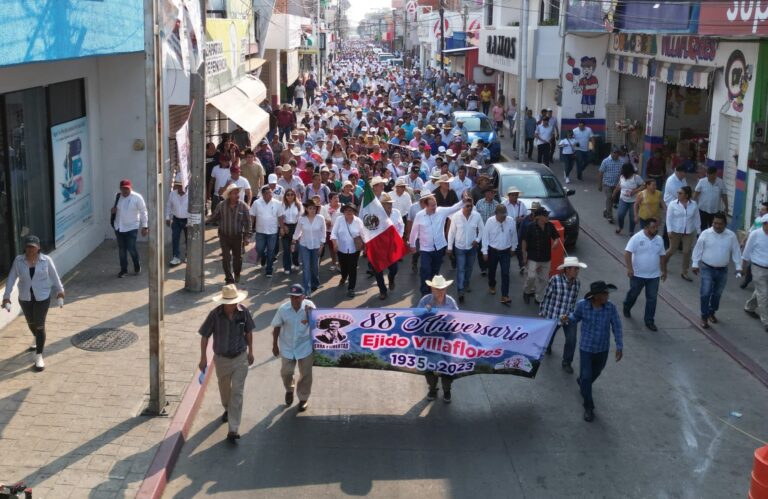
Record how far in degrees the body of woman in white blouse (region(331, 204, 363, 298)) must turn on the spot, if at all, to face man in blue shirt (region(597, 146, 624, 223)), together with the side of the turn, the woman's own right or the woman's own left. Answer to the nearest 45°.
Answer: approximately 135° to the woman's own left

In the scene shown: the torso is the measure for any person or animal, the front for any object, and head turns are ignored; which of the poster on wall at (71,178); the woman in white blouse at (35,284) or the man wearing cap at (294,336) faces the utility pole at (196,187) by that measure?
the poster on wall

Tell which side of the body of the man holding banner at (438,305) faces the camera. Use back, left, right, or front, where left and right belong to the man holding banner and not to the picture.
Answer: front

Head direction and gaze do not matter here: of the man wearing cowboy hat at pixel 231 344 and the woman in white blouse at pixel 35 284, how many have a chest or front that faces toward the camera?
2

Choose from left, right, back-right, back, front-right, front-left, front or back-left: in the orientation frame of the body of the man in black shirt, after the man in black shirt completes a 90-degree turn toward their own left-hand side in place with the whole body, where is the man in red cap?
back

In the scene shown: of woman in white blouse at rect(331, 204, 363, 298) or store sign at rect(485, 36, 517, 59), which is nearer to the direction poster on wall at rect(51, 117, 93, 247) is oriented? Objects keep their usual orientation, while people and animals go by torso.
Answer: the woman in white blouse

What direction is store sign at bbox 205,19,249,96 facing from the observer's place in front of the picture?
facing the viewer and to the right of the viewer

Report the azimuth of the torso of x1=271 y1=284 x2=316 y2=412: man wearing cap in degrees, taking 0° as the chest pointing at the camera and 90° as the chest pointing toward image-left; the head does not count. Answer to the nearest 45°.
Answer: approximately 0°

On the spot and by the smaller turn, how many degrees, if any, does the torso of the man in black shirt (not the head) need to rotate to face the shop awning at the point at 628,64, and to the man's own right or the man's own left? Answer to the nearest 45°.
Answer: approximately 180°

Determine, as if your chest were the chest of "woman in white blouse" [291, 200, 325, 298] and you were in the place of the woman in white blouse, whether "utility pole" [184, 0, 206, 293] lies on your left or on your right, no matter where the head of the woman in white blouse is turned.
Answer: on your right

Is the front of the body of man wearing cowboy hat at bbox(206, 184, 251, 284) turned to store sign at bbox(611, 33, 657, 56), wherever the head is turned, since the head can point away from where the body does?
no

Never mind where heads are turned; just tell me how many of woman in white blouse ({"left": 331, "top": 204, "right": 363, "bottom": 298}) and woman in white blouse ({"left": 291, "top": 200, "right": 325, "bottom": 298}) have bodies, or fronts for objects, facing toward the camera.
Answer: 2

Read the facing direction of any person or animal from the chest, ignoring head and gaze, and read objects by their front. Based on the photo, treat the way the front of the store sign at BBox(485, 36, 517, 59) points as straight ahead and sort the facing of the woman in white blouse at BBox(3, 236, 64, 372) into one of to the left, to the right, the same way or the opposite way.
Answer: to the left

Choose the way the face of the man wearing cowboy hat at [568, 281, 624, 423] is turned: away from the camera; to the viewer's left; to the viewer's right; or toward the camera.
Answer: toward the camera

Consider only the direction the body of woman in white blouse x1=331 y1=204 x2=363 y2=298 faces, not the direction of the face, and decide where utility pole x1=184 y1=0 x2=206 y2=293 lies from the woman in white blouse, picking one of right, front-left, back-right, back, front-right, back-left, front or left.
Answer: right

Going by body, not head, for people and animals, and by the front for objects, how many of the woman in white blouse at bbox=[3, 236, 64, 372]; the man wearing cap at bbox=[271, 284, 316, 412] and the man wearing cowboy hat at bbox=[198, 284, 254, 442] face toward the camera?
3

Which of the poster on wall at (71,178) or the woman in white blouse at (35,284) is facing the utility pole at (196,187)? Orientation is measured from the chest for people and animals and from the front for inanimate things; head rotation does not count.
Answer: the poster on wall

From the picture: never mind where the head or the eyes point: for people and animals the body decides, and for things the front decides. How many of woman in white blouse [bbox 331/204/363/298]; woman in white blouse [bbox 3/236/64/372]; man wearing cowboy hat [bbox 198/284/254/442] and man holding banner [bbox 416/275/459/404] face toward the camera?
4

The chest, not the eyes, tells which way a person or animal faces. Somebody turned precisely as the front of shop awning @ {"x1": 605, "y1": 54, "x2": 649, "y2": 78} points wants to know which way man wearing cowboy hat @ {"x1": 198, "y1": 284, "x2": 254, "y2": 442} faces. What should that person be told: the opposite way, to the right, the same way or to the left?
to the left

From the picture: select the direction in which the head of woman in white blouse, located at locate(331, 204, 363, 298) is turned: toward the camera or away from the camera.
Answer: toward the camera

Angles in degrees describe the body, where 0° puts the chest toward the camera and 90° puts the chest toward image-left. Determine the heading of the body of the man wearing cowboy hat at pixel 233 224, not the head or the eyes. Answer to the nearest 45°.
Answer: approximately 0°
